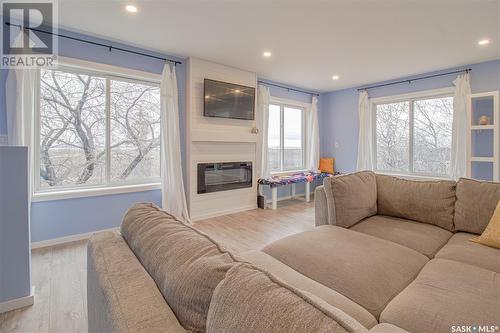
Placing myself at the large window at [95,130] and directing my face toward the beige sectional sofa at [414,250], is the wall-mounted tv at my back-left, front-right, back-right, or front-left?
front-left

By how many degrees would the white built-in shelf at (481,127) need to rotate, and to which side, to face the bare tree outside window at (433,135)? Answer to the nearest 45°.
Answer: approximately 135° to its right

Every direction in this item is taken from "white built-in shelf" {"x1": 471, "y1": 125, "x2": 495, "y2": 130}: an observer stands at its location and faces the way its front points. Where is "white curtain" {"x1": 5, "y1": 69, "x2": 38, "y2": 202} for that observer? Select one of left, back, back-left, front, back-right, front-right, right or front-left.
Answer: front-right

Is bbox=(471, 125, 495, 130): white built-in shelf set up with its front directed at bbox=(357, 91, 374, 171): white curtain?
no

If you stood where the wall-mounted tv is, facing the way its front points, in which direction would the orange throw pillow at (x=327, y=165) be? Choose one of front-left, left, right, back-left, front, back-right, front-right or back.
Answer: left

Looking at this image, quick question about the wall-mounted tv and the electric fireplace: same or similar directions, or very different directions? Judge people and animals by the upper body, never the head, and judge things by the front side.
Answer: same or similar directions

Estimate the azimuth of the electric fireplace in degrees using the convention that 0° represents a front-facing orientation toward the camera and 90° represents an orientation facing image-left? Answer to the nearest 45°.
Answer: approximately 315°

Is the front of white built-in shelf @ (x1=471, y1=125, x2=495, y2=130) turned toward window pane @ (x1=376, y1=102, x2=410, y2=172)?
no

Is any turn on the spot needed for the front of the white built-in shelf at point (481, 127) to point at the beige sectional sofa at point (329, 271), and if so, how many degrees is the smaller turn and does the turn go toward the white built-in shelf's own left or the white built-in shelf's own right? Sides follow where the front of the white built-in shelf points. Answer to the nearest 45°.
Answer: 0° — it already faces it

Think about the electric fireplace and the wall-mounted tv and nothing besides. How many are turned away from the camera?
0

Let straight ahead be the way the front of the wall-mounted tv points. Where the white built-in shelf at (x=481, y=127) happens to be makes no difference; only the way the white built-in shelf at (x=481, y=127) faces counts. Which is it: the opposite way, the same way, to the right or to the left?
to the right

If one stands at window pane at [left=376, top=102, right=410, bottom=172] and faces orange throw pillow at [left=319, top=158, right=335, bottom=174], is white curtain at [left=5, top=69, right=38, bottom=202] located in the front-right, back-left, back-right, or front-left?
front-left

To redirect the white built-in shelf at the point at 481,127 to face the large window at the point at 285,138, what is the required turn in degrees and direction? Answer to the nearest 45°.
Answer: approximately 90° to its right
